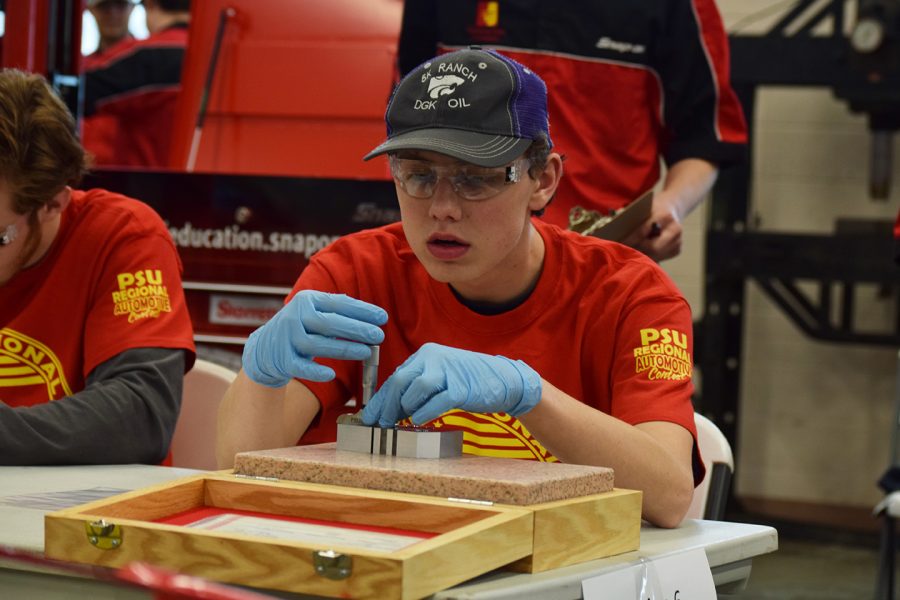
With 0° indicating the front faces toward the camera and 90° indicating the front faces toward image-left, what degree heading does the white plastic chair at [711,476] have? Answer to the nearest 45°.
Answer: approximately 45°

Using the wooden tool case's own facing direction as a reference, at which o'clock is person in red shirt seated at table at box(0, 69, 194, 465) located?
The person in red shirt seated at table is roughly at 4 o'clock from the wooden tool case.

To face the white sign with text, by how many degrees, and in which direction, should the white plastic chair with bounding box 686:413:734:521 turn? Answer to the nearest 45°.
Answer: approximately 45° to its left

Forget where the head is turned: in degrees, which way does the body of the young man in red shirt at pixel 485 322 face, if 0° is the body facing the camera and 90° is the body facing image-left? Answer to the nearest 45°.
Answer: approximately 45°

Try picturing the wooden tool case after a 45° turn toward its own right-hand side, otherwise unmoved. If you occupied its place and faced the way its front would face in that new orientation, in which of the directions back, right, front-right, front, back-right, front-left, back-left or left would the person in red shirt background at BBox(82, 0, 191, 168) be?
right

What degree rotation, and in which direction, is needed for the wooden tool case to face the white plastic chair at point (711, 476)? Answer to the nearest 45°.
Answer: approximately 180°

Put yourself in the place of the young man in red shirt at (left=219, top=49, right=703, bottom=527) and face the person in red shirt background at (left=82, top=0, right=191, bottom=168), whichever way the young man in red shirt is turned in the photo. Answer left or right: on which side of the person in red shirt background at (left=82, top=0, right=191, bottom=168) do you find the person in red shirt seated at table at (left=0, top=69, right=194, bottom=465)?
left

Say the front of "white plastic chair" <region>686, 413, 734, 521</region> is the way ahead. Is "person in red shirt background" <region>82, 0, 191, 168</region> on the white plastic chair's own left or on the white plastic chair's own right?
on the white plastic chair's own right

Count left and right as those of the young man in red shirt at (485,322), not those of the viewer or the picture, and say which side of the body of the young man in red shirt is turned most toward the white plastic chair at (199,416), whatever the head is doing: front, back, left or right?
right

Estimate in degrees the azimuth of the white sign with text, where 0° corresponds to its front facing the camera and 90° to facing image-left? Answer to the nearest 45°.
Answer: approximately 0°
